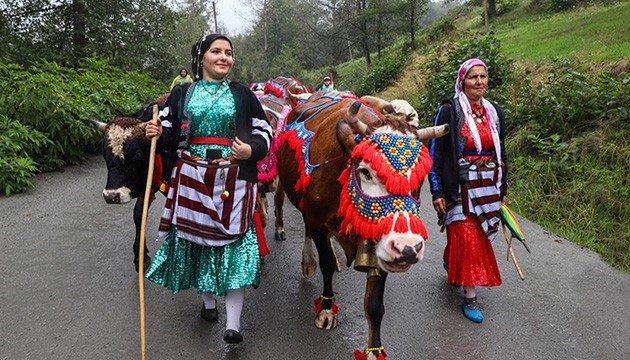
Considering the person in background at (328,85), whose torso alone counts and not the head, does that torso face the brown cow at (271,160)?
yes

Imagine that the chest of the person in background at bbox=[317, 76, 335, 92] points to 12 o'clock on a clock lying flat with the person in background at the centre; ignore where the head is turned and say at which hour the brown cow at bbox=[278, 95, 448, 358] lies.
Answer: The brown cow is roughly at 12 o'clock from the person in background.

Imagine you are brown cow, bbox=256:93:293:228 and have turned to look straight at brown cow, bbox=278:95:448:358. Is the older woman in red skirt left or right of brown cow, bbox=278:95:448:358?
left

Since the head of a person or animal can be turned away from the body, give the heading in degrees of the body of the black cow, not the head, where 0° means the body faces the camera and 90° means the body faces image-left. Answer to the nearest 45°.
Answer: approximately 45°

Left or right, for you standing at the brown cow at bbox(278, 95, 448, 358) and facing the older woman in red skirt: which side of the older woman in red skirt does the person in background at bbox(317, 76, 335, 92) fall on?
left

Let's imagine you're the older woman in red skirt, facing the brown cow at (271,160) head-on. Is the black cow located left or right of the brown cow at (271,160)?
left

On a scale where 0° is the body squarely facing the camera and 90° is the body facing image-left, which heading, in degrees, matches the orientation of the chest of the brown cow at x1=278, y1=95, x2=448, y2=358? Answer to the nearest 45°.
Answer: approximately 315°

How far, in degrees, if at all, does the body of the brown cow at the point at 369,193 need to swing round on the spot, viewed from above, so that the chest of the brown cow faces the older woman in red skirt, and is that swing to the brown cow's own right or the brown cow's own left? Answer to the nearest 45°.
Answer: approximately 90° to the brown cow's own left

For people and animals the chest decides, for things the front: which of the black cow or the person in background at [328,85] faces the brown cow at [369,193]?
the person in background
